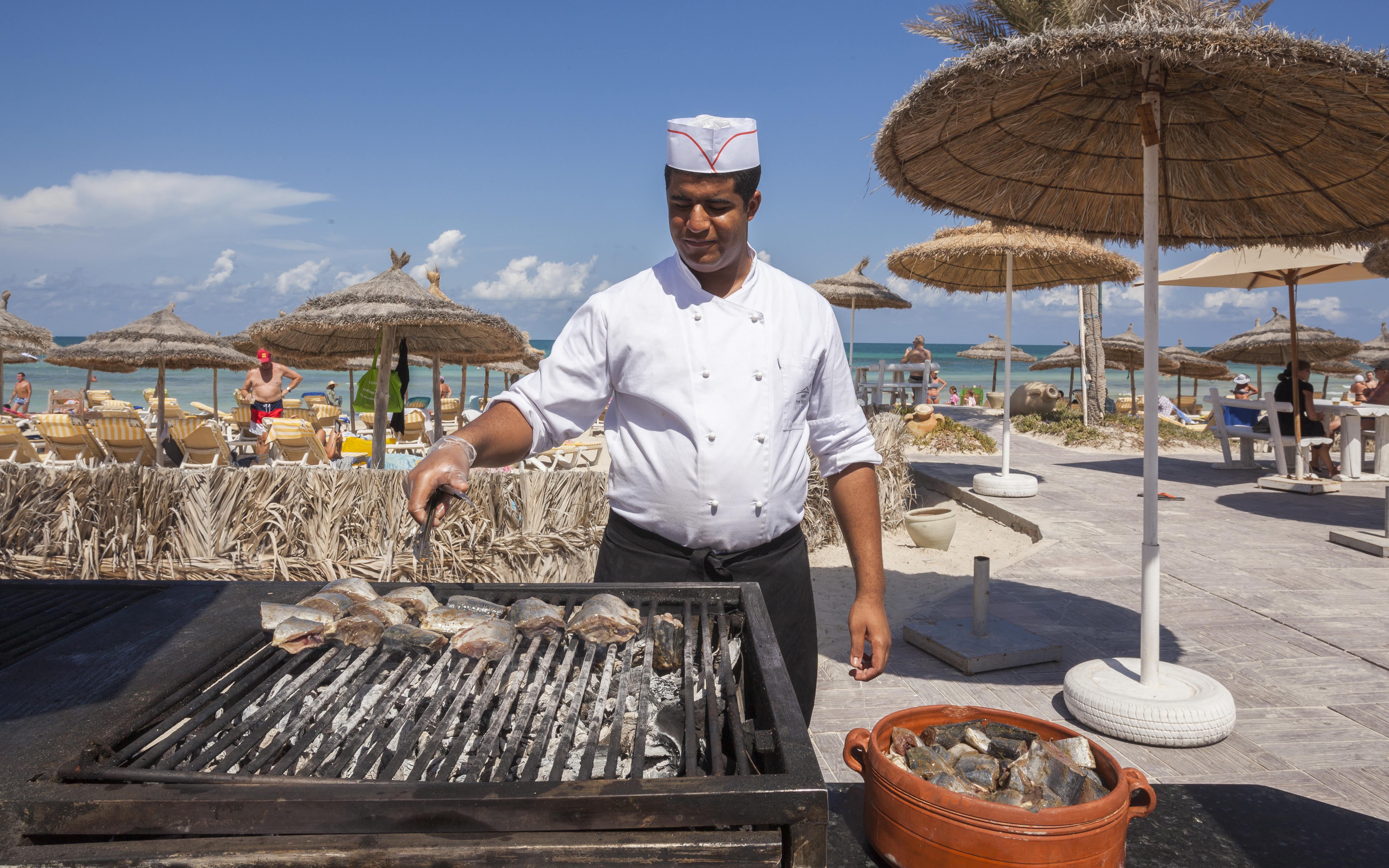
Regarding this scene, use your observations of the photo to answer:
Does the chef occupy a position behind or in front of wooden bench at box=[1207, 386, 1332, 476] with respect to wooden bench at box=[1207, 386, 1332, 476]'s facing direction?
behind

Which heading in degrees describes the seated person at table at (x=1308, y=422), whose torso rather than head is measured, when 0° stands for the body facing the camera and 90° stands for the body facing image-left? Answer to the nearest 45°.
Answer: approximately 270°

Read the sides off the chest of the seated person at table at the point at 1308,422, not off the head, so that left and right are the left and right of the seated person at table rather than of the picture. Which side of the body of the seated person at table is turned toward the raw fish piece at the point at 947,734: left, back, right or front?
right

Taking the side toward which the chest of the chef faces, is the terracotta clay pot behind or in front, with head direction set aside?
in front

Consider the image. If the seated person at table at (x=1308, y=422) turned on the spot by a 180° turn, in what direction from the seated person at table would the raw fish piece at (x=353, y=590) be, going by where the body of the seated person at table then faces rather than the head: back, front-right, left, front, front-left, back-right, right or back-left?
left

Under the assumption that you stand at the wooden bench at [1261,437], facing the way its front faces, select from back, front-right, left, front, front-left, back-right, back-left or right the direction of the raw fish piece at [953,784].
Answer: back-right

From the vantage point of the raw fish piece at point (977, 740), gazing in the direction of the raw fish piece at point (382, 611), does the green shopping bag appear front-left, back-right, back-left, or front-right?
front-right

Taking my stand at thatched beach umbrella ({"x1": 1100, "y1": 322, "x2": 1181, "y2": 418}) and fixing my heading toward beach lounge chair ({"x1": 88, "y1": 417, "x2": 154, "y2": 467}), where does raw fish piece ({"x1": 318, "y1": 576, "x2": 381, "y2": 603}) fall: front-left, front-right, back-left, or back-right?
front-left

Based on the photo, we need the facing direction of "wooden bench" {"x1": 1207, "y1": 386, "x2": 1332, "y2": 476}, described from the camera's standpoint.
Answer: facing away from the viewer and to the right of the viewer

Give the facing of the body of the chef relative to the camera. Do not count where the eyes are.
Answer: toward the camera

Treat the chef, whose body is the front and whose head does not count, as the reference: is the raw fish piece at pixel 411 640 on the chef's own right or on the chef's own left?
on the chef's own right

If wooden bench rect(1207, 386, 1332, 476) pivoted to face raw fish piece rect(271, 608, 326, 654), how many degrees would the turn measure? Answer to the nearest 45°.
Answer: approximately 135° to its right

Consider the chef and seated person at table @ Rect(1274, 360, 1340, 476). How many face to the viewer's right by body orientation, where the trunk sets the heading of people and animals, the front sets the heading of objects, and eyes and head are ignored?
1

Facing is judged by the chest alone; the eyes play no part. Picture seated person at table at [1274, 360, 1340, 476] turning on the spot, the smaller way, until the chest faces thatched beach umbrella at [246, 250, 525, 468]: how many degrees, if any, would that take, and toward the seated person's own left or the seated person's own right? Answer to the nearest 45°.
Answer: approximately 135° to the seated person's own right
